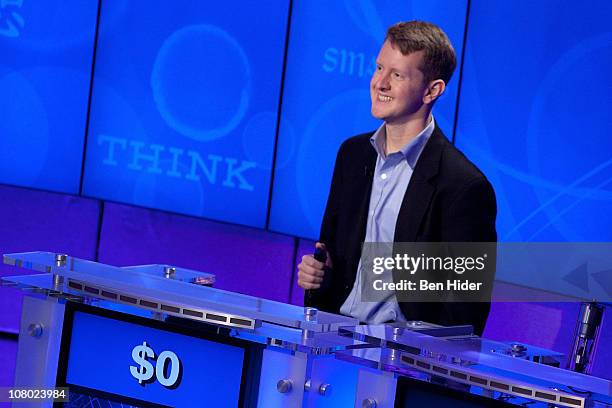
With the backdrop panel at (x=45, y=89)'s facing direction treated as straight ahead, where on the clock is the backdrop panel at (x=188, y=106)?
the backdrop panel at (x=188, y=106) is roughly at 10 o'clock from the backdrop panel at (x=45, y=89).

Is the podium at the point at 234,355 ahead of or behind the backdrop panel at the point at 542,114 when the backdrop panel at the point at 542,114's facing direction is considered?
ahead

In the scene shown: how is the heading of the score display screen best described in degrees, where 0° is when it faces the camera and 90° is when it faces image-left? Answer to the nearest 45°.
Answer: approximately 0°

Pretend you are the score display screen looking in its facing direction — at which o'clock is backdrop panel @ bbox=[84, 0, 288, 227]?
The backdrop panel is roughly at 6 o'clock from the score display screen.

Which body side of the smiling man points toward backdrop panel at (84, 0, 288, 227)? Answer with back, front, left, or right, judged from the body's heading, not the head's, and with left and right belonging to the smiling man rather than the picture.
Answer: right

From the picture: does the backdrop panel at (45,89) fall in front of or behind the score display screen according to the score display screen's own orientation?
behind

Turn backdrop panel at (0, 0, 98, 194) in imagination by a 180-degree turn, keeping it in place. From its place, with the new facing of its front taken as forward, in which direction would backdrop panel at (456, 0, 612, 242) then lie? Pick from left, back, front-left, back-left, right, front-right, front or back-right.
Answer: back-right

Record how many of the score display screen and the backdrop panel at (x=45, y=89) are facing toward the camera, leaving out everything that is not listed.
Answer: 2

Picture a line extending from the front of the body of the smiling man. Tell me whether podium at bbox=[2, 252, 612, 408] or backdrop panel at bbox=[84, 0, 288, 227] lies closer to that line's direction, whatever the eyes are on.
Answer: the podium

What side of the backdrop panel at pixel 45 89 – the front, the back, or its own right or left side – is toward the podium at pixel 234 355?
front

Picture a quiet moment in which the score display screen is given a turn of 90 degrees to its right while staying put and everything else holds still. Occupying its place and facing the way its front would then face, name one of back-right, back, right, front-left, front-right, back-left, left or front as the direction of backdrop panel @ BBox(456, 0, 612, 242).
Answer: back-right

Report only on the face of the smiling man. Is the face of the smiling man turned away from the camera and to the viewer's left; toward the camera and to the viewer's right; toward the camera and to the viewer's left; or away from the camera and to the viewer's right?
toward the camera and to the viewer's left
